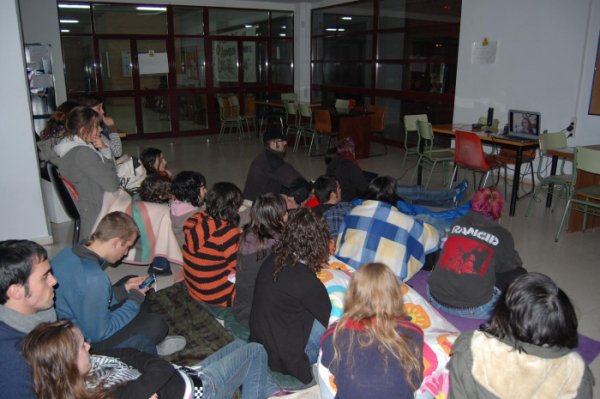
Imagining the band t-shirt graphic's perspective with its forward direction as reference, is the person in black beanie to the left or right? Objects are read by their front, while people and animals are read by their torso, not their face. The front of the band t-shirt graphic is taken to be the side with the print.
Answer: on its right

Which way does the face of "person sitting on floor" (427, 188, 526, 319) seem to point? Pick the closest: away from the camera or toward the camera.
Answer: away from the camera

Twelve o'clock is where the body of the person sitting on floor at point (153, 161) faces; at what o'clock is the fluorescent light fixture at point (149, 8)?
The fluorescent light fixture is roughly at 9 o'clock from the person sitting on floor.

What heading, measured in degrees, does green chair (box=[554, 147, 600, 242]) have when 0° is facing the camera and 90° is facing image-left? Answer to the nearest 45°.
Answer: approximately 45°

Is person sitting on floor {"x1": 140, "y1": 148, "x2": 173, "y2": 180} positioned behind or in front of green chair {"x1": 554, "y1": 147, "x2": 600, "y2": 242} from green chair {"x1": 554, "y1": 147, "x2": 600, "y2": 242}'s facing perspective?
in front

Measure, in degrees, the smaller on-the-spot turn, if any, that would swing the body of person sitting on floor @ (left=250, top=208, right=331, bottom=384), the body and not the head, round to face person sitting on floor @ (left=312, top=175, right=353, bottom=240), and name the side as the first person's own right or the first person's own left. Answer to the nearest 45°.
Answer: approximately 45° to the first person's own left

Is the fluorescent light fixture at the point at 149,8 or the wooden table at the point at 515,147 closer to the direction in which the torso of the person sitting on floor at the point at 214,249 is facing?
the wooden table

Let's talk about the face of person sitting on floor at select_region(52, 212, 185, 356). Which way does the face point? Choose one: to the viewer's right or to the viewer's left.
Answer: to the viewer's right

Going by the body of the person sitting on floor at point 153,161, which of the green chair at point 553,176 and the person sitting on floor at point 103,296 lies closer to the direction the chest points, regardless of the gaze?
the green chair

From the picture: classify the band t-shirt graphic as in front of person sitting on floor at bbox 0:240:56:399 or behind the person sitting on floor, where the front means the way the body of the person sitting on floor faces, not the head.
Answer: in front

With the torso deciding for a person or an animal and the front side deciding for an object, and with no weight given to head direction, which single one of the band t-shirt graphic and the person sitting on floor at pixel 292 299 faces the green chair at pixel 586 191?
the person sitting on floor

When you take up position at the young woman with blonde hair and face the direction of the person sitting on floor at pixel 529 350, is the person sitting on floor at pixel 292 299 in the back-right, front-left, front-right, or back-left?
back-left

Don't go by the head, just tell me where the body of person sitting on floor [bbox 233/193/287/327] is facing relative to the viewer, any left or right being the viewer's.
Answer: facing away from the viewer and to the right of the viewer

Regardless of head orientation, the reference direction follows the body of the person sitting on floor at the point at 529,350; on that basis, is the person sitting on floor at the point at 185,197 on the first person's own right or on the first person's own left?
on the first person's own left

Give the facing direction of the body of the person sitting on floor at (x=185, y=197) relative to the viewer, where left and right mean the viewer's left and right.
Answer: facing away from the viewer and to the right of the viewer
